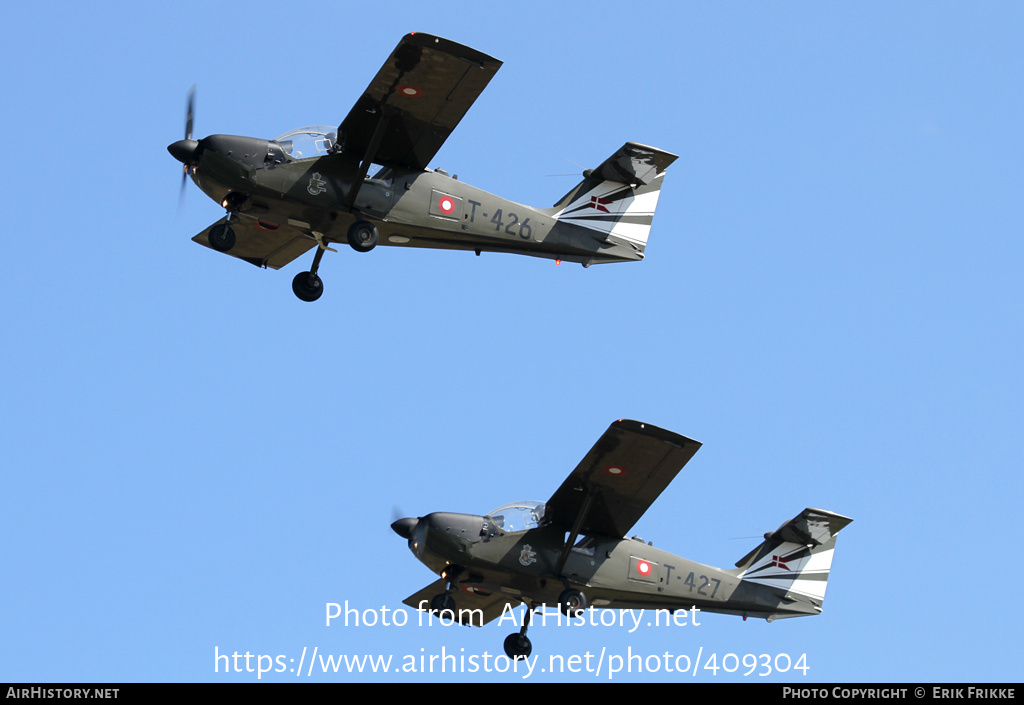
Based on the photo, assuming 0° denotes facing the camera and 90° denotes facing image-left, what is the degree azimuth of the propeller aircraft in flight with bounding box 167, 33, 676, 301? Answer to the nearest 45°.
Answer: approximately 90°
